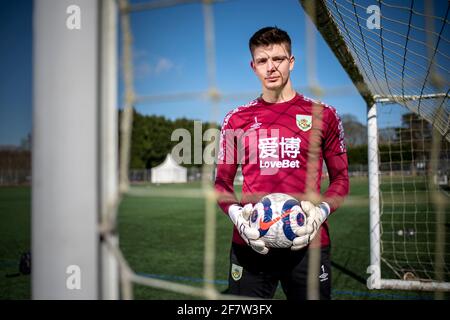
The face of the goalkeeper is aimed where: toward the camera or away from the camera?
toward the camera

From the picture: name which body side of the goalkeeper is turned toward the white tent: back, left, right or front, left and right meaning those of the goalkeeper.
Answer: back

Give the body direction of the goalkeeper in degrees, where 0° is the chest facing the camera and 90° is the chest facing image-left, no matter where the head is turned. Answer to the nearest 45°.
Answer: approximately 0°
